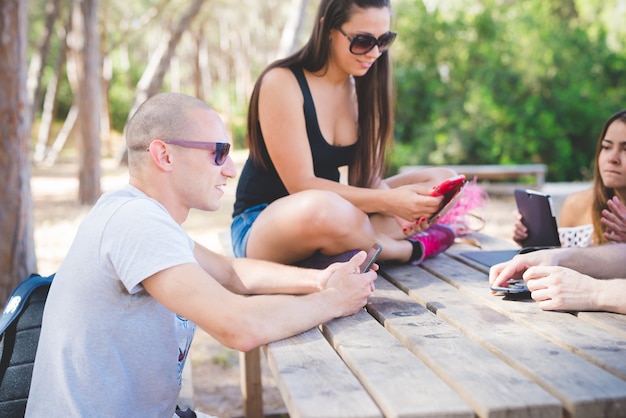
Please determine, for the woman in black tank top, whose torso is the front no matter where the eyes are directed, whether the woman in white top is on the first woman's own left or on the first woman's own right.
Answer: on the first woman's own left

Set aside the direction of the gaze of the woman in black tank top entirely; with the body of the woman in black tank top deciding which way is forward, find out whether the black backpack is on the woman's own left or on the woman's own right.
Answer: on the woman's own right

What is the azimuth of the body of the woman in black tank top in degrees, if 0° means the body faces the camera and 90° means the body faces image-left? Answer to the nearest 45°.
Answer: approximately 315°

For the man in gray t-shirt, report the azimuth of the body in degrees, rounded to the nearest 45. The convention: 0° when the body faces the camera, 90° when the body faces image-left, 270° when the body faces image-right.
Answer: approximately 270°

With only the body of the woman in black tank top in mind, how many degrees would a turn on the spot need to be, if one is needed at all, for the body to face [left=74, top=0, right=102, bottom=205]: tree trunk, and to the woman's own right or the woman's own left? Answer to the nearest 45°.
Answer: approximately 180°

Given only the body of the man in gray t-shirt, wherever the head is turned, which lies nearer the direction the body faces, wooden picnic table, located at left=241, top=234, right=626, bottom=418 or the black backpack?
the wooden picnic table

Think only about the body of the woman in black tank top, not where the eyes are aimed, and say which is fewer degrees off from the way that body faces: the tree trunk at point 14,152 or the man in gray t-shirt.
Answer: the man in gray t-shirt

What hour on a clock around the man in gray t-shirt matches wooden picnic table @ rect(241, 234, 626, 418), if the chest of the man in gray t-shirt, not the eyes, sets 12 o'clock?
The wooden picnic table is roughly at 1 o'clock from the man in gray t-shirt.

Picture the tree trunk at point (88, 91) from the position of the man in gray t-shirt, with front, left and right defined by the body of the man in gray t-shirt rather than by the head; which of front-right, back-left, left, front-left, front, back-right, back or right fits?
left

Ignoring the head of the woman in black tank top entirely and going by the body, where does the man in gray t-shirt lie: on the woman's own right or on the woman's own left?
on the woman's own right

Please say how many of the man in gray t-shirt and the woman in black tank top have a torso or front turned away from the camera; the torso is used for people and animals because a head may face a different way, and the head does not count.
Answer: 0

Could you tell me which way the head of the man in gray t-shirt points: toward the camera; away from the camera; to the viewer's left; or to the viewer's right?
to the viewer's right
